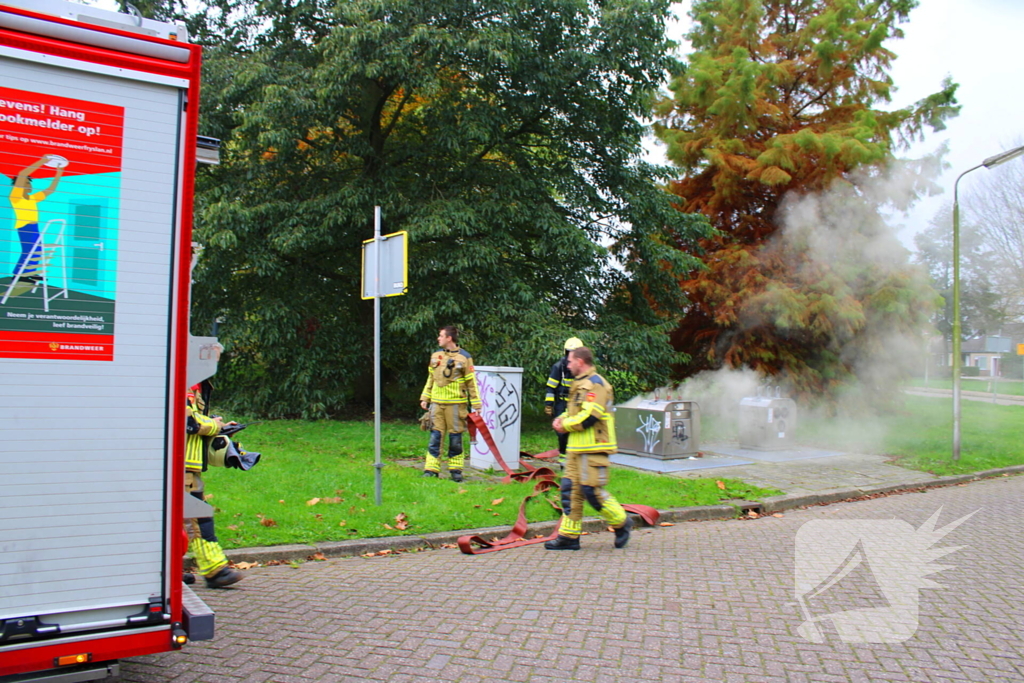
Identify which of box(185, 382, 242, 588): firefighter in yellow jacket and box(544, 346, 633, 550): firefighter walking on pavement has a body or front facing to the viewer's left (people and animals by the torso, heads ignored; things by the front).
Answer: the firefighter walking on pavement

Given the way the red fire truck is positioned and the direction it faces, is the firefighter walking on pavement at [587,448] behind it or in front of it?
behind

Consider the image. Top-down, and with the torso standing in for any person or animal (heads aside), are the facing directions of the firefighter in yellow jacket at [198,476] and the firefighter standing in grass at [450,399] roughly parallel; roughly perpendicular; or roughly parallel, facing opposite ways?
roughly perpendicular

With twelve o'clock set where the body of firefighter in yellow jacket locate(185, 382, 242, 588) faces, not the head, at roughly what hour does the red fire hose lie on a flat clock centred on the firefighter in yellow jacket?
The red fire hose is roughly at 11 o'clock from the firefighter in yellow jacket.

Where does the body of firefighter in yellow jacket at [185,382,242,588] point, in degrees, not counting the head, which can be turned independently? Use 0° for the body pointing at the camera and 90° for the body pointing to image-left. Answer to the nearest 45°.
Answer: approximately 270°

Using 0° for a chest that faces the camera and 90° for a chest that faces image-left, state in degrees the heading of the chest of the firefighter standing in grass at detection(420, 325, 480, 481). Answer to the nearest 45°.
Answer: approximately 0°

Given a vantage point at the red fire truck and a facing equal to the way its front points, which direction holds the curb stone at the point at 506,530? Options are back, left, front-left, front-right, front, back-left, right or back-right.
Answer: back

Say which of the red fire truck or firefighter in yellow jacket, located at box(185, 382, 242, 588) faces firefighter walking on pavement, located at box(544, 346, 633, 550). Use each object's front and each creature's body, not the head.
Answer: the firefighter in yellow jacket

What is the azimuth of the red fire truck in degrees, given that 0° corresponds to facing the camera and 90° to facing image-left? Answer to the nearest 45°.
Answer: approximately 45°

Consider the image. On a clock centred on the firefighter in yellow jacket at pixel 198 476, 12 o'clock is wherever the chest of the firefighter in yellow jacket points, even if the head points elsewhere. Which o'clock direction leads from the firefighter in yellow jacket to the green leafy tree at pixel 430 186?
The green leafy tree is roughly at 10 o'clock from the firefighter in yellow jacket.
